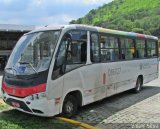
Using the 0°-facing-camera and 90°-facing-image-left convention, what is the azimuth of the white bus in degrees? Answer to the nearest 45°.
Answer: approximately 45°
